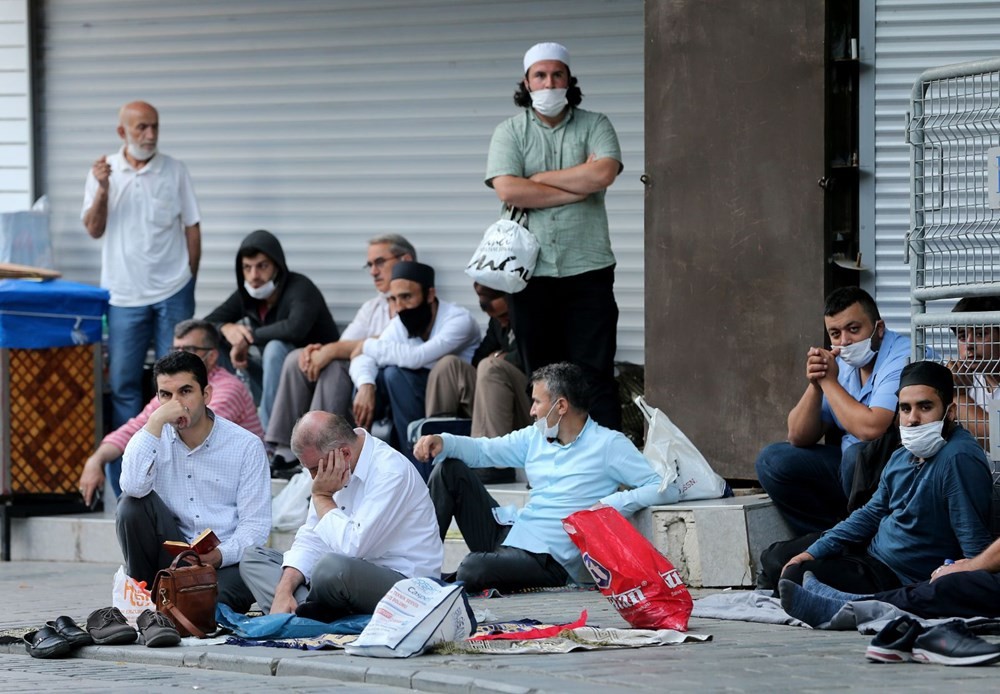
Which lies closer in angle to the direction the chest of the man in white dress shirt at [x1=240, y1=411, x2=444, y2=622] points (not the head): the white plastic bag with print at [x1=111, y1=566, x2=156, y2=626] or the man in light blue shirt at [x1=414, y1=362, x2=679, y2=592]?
the white plastic bag with print

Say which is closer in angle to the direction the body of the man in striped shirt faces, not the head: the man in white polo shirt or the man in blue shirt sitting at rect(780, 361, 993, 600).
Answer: the man in blue shirt sitting

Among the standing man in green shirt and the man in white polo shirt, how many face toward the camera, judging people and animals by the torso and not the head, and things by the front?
2

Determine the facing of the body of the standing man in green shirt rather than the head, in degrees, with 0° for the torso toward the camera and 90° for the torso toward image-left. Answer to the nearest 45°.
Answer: approximately 0°

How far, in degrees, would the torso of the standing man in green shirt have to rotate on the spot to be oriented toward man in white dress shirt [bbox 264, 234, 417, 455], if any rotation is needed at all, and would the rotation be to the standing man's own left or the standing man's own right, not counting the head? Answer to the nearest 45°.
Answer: approximately 135° to the standing man's own right

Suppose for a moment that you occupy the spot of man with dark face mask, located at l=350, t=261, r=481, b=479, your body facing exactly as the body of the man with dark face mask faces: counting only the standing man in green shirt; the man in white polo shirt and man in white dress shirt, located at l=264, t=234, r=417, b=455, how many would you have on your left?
1

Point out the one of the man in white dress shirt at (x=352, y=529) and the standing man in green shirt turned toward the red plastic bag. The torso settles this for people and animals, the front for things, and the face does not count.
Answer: the standing man in green shirt

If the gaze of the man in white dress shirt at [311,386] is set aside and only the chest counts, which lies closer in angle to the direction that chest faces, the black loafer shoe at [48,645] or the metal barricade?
the black loafer shoe

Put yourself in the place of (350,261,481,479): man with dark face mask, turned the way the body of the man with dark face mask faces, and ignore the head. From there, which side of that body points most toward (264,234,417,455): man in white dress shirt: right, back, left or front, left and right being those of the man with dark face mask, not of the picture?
right
